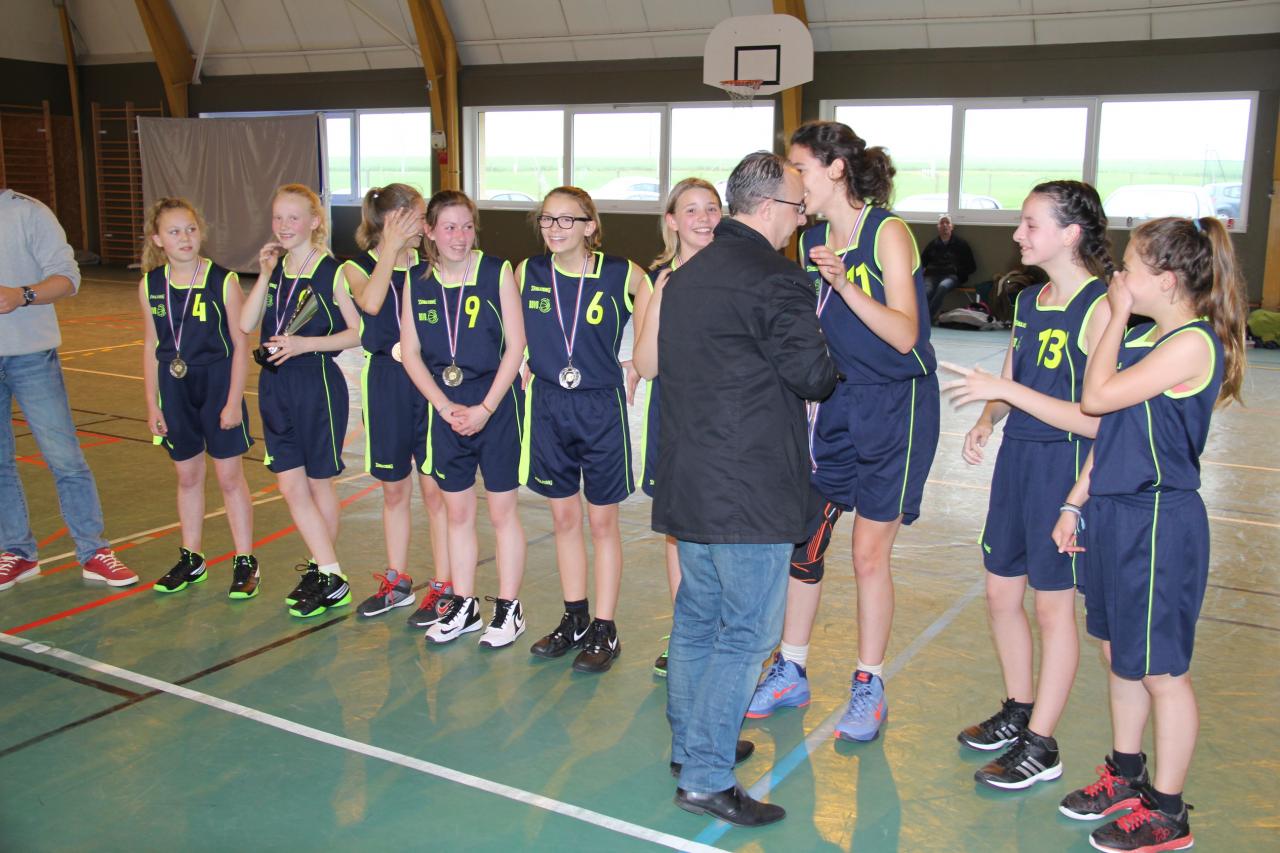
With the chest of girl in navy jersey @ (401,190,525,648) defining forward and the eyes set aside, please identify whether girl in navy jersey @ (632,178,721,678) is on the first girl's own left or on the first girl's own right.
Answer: on the first girl's own left

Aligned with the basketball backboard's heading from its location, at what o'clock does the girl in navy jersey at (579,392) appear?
The girl in navy jersey is roughly at 12 o'clock from the basketball backboard.

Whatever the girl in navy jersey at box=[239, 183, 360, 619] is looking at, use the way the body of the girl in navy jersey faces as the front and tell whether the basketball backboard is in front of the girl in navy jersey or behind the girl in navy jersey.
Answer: behind

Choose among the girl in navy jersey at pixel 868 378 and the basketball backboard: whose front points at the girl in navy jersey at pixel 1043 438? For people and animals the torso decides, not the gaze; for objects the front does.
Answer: the basketball backboard

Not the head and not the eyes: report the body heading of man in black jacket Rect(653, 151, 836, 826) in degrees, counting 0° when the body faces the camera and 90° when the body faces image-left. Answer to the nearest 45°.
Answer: approximately 225°

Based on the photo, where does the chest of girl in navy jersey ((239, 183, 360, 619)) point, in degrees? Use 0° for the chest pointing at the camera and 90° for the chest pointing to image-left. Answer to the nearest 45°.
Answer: approximately 45°

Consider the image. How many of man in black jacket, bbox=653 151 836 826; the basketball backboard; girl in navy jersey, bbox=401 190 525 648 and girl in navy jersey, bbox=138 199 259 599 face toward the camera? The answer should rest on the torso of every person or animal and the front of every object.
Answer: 3

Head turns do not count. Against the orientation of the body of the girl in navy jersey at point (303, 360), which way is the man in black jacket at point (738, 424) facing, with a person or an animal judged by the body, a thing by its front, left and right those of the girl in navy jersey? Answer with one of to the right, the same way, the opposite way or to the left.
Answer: the opposite way

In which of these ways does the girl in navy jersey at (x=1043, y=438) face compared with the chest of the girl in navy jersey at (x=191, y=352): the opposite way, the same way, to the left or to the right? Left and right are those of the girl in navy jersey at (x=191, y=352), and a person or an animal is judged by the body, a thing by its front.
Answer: to the right

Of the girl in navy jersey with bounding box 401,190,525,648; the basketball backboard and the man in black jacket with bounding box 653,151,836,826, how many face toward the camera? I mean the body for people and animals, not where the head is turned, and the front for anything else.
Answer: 2

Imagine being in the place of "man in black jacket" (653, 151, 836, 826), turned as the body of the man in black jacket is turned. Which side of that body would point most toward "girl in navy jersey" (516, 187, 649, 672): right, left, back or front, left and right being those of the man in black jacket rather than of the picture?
left

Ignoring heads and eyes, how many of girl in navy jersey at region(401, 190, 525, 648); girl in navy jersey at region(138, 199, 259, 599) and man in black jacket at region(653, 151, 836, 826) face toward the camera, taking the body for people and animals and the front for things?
2

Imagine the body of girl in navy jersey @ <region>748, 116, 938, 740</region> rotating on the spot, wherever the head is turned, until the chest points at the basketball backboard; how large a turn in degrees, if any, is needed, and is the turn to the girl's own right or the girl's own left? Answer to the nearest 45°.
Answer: approximately 135° to the girl's own right
